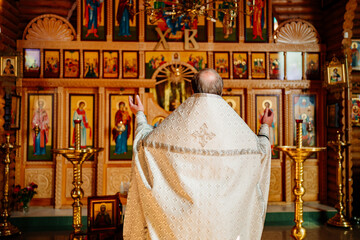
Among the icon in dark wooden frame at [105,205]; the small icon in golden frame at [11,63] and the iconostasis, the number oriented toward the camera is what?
3

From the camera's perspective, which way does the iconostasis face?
toward the camera

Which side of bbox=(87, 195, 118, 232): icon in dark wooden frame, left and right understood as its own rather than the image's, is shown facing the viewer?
front

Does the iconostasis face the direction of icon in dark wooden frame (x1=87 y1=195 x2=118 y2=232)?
yes

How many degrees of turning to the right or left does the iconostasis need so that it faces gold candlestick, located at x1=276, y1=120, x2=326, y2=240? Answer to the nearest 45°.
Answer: approximately 45° to its left

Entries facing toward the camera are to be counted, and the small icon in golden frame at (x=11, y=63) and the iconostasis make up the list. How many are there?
2

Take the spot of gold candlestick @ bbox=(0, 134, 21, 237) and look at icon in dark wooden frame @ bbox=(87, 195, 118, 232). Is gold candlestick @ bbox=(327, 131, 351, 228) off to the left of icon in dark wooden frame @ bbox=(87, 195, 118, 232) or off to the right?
left

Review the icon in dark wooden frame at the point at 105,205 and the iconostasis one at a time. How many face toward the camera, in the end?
2

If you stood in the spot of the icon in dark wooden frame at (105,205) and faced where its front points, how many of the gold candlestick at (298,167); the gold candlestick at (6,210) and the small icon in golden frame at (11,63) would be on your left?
1

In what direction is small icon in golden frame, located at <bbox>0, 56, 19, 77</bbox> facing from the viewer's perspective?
toward the camera
